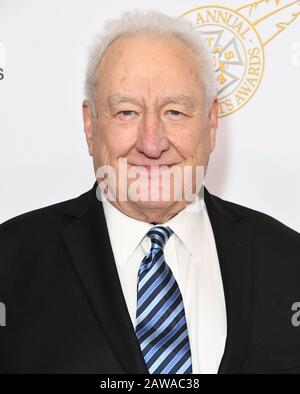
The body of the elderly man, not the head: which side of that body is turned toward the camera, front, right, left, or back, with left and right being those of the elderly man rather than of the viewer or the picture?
front
